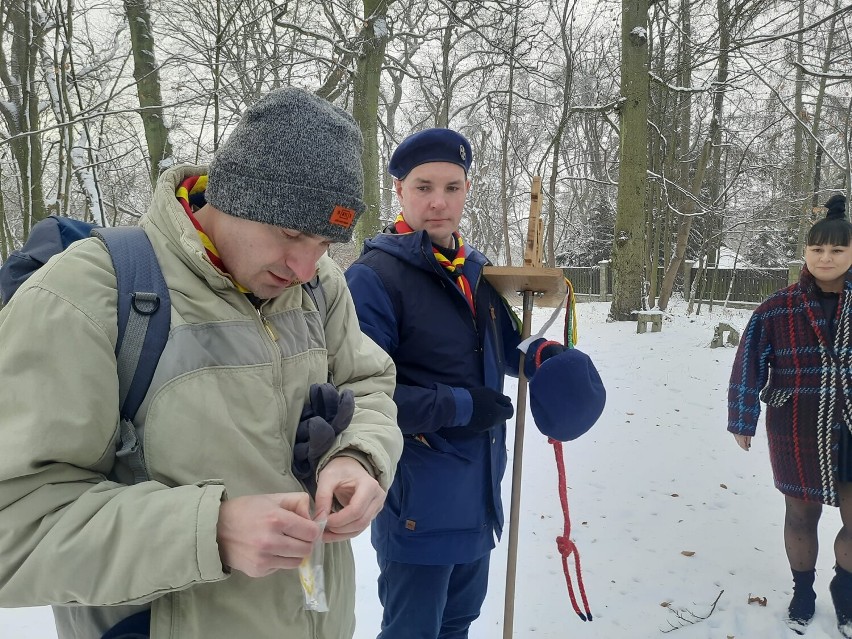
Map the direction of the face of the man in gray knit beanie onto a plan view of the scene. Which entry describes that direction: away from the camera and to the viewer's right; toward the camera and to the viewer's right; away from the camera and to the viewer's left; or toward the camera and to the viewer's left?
toward the camera and to the viewer's right

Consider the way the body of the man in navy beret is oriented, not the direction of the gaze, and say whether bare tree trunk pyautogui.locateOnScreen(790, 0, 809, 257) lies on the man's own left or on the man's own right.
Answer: on the man's own left

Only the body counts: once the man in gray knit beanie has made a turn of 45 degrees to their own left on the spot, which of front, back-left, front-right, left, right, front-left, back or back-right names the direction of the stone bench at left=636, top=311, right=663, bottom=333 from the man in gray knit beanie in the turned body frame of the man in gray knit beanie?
front-left

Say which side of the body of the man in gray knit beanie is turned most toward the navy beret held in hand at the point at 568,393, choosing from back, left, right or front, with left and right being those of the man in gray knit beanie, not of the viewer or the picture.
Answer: left

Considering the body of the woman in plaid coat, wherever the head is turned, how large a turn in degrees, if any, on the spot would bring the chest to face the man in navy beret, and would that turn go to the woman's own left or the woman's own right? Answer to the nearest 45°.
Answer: approximately 45° to the woman's own right

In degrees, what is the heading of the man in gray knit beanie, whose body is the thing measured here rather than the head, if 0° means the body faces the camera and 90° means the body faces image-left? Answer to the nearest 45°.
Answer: approximately 315°

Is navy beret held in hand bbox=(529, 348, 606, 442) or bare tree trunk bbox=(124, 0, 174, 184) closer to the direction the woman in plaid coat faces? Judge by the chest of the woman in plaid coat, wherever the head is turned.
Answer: the navy beret held in hand

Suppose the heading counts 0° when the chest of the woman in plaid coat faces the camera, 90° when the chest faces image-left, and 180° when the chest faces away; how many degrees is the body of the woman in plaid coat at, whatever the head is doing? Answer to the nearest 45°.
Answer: approximately 0°

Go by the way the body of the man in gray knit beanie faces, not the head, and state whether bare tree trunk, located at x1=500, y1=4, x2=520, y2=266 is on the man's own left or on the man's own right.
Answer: on the man's own left

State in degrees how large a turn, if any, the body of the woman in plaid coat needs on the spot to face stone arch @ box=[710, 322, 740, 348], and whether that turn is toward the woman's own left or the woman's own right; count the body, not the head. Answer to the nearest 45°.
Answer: approximately 180°

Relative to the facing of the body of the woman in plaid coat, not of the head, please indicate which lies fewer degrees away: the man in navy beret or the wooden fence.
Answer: the man in navy beret
